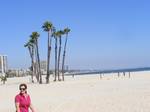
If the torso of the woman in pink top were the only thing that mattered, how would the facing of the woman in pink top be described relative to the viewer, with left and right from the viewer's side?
facing the viewer
